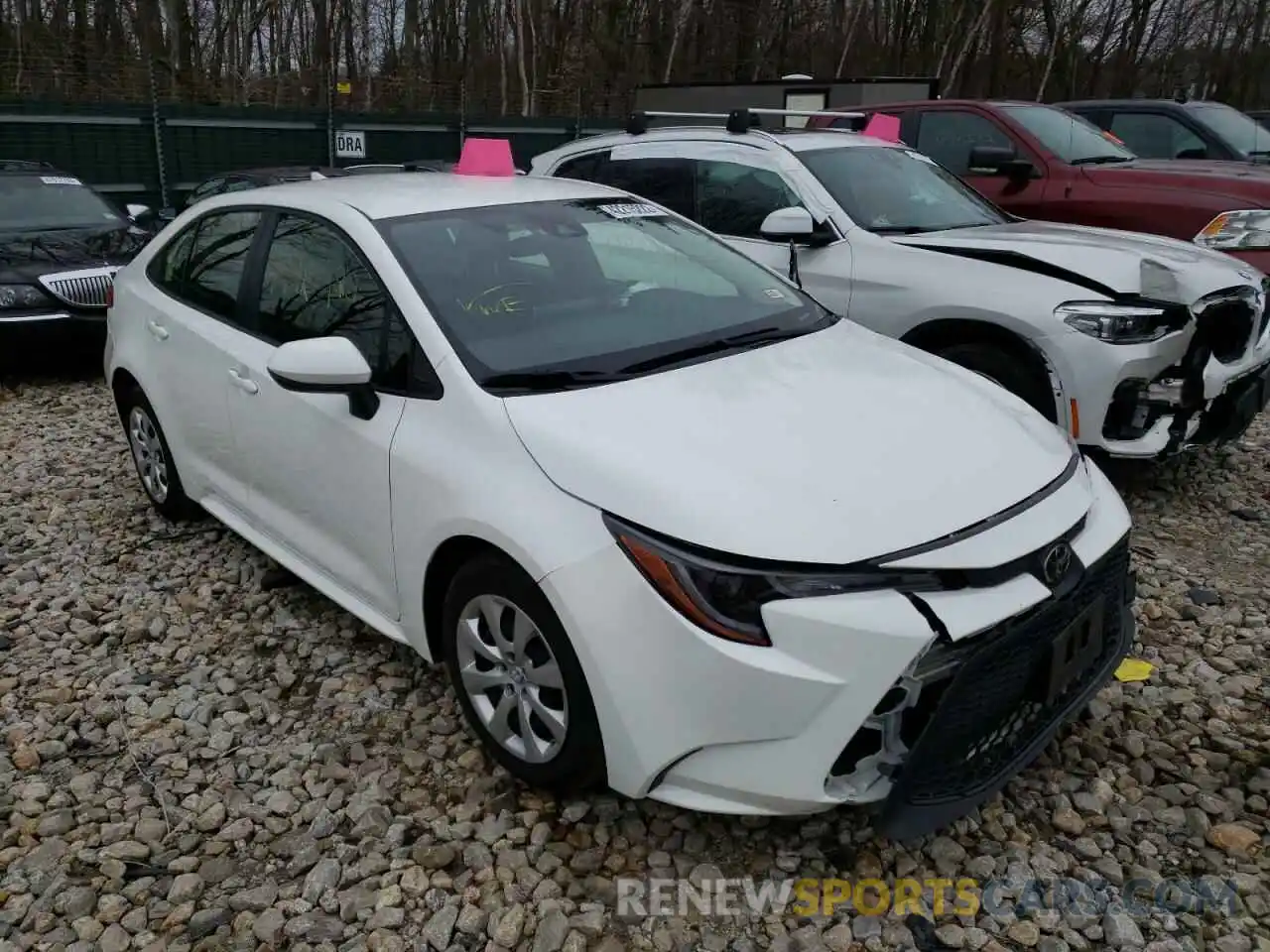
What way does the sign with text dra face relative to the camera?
toward the camera

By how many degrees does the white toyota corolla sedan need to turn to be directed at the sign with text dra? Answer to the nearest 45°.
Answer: approximately 135° to its left

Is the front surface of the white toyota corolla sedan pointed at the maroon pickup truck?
no

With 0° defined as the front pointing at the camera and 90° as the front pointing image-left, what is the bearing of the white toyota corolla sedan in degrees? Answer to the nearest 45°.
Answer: approximately 315°

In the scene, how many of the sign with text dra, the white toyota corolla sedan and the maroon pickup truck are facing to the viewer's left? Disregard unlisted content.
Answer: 0

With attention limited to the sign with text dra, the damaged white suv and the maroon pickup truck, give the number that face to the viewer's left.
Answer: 0

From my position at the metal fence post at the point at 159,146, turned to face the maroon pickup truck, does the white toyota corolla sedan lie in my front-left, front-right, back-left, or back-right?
front-right

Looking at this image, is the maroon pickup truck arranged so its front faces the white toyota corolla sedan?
no

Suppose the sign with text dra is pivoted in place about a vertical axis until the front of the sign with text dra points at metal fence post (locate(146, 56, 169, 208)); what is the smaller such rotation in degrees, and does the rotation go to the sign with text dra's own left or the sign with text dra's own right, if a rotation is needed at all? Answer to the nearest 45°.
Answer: approximately 45° to the sign with text dra's own right

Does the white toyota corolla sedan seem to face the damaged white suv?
no

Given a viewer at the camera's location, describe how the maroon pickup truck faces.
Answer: facing the viewer and to the right of the viewer

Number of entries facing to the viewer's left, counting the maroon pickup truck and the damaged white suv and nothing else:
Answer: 0

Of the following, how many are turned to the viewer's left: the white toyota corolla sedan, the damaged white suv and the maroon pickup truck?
0

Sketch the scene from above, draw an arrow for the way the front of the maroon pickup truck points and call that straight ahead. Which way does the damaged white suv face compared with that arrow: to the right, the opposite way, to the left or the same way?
the same way

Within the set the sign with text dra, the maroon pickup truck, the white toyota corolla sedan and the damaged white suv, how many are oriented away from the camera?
0
